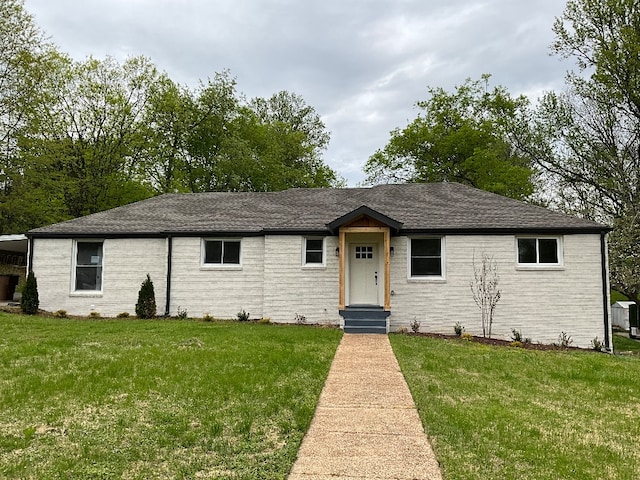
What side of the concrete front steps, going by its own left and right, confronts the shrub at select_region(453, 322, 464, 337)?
left

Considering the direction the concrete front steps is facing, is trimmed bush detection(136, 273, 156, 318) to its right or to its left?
on its right

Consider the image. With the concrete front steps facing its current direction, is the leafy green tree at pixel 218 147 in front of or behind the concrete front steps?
behind

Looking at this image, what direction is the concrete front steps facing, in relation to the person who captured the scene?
facing the viewer

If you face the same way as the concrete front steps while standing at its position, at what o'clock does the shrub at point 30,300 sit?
The shrub is roughly at 3 o'clock from the concrete front steps.

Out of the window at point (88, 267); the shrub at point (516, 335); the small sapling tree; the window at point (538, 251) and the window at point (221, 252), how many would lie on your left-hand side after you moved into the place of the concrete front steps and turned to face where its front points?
3

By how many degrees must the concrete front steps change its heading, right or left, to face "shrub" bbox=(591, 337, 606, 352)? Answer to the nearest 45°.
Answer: approximately 90° to its left

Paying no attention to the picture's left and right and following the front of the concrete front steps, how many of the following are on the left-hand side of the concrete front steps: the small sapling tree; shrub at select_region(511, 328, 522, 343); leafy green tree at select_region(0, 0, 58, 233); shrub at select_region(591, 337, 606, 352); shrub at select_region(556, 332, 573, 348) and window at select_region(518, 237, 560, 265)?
5

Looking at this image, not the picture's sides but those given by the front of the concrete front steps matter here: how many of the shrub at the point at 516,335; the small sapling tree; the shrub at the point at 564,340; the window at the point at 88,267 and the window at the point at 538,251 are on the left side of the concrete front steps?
4

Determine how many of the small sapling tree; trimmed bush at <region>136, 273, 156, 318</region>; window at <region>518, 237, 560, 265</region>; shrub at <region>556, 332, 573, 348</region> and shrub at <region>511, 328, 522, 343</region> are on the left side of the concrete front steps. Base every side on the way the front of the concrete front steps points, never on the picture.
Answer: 4

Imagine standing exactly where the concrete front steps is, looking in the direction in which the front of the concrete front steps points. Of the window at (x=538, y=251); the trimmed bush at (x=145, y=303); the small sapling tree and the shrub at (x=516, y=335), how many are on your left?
3

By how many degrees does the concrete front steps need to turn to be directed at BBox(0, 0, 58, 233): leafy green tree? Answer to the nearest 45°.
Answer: approximately 135° to its right

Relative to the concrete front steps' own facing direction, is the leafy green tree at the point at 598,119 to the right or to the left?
on its left

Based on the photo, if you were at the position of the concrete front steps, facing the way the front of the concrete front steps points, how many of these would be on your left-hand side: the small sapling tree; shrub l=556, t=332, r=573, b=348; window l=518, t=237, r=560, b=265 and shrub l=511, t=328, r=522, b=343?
4

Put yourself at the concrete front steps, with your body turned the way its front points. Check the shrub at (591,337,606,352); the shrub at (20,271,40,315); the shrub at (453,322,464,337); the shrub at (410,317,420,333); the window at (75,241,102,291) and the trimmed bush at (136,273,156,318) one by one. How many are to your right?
3

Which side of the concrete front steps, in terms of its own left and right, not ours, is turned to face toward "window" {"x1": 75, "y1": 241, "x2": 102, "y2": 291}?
right

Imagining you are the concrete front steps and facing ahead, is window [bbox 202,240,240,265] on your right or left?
on your right

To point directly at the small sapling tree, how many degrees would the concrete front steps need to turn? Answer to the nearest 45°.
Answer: approximately 90° to its left

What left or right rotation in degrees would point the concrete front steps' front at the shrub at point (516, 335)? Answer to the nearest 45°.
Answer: approximately 90° to its left
